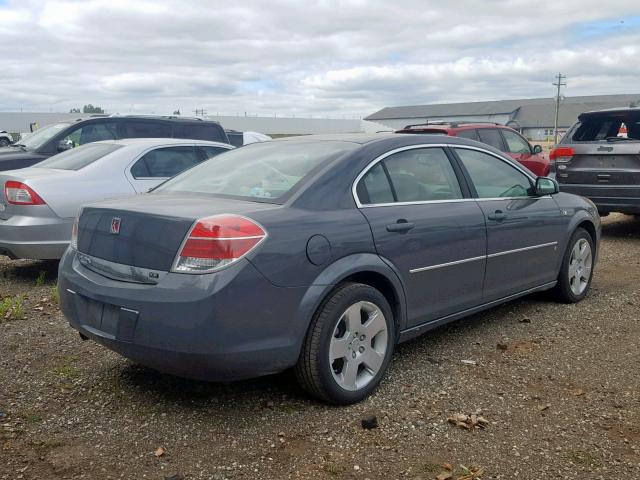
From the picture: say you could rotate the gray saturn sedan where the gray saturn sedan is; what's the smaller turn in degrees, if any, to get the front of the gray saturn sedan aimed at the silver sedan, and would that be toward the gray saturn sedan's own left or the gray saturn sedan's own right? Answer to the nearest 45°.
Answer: approximately 90° to the gray saturn sedan's own left

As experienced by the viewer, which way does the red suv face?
facing away from the viewer and to the right of the viewer

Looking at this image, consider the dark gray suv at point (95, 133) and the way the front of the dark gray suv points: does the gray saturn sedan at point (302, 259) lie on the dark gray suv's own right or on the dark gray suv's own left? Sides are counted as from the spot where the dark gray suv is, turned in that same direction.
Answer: on the dark gray suv's own left

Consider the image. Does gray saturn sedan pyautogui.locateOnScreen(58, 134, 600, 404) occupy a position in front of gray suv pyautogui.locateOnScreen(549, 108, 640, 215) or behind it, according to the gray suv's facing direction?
behind

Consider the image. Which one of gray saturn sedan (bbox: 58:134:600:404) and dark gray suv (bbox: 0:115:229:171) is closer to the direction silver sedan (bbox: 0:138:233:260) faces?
the dark gray suv

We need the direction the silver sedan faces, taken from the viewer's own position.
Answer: facing away from the viewer and to the right of the viewer

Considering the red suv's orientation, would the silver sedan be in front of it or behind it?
behind

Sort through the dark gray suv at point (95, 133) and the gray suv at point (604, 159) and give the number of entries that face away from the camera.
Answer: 1

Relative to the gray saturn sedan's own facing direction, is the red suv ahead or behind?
ahead

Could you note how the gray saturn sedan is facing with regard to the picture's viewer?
facing away from the viewer and to the right of the viewer
